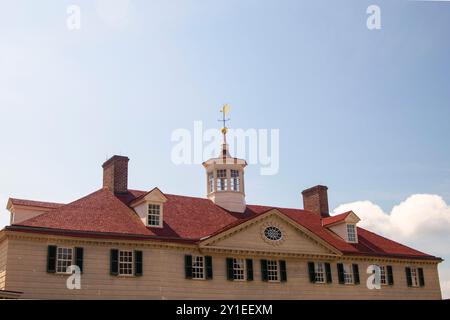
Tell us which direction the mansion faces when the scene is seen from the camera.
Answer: facing the viewer and to the right of the viewer
